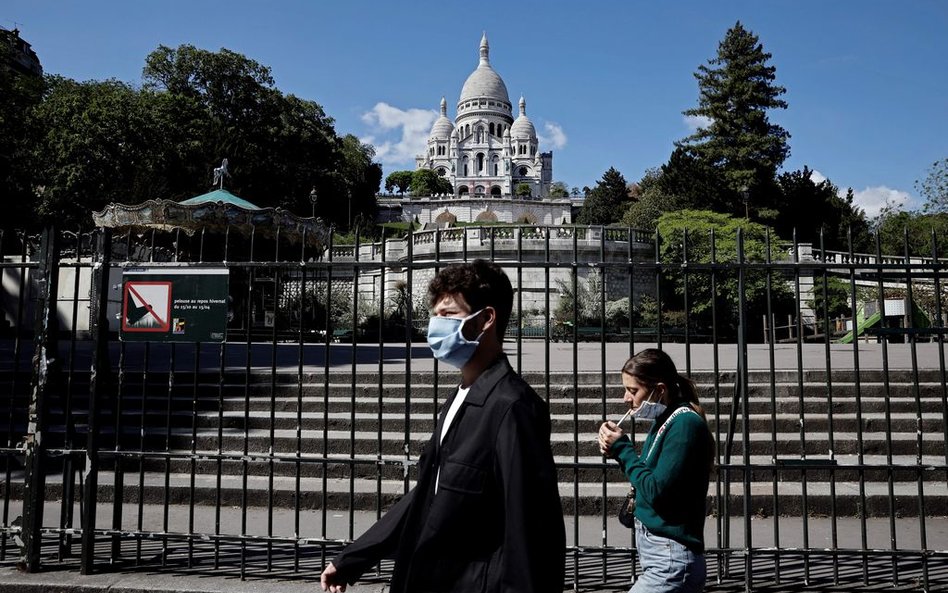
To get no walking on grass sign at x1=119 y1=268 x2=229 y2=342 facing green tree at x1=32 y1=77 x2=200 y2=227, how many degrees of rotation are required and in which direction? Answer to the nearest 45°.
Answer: approximately 180°

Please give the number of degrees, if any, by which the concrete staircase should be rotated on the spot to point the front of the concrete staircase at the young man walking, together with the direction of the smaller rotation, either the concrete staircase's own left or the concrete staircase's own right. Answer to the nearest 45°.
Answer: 0° — it already faces them

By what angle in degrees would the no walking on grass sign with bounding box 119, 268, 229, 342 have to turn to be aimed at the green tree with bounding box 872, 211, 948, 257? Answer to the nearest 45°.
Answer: approximately 135° to its left

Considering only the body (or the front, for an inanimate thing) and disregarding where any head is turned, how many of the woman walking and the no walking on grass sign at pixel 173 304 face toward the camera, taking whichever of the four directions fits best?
1

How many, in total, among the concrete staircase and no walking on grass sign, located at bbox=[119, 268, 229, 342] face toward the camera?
2

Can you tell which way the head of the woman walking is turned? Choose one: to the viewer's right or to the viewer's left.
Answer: to the viewer's left

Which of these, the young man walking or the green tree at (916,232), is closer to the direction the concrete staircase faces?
the young man walking

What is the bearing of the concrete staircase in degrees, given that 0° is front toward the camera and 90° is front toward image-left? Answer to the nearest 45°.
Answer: approximately 0°

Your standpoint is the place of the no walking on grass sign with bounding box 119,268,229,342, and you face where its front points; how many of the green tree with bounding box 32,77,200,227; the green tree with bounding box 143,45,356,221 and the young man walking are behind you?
2

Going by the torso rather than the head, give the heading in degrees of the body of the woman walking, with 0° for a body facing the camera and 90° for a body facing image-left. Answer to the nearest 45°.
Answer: approximately 90°

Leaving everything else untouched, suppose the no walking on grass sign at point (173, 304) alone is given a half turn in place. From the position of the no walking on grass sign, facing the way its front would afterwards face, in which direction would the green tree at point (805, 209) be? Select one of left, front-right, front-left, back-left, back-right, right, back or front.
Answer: front-right

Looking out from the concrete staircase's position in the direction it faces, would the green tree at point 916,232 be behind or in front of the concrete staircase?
behind

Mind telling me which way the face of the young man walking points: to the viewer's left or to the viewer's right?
to the viewer's left
